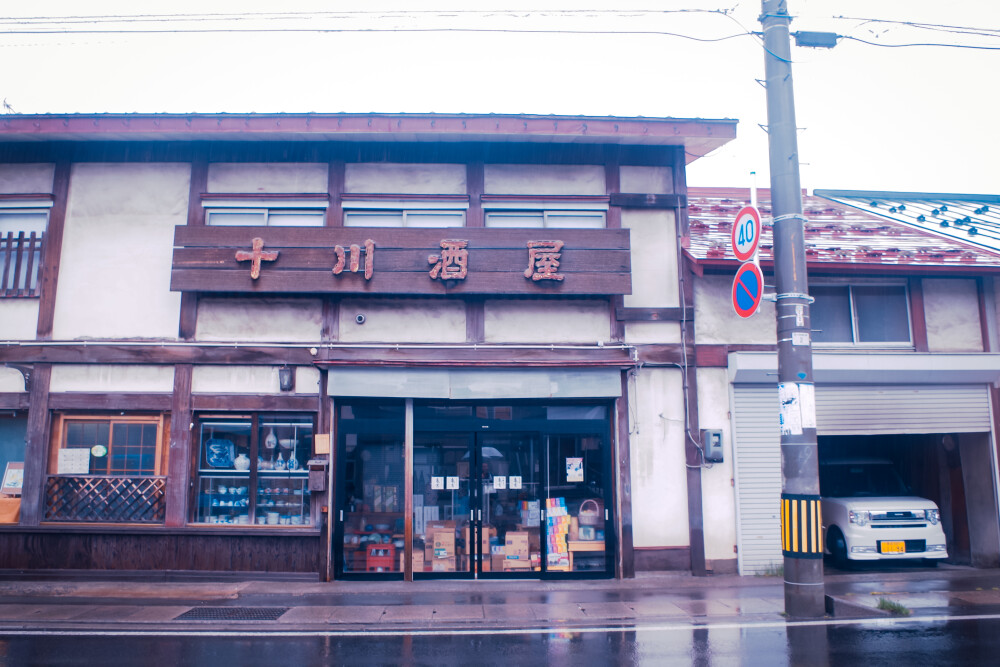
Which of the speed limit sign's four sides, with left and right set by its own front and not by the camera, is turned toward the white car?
back

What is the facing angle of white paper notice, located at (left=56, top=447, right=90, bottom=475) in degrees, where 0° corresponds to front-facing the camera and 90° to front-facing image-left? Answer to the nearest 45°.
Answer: approximately 0°

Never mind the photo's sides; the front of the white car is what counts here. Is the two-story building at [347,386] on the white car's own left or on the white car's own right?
on the white car's own right
